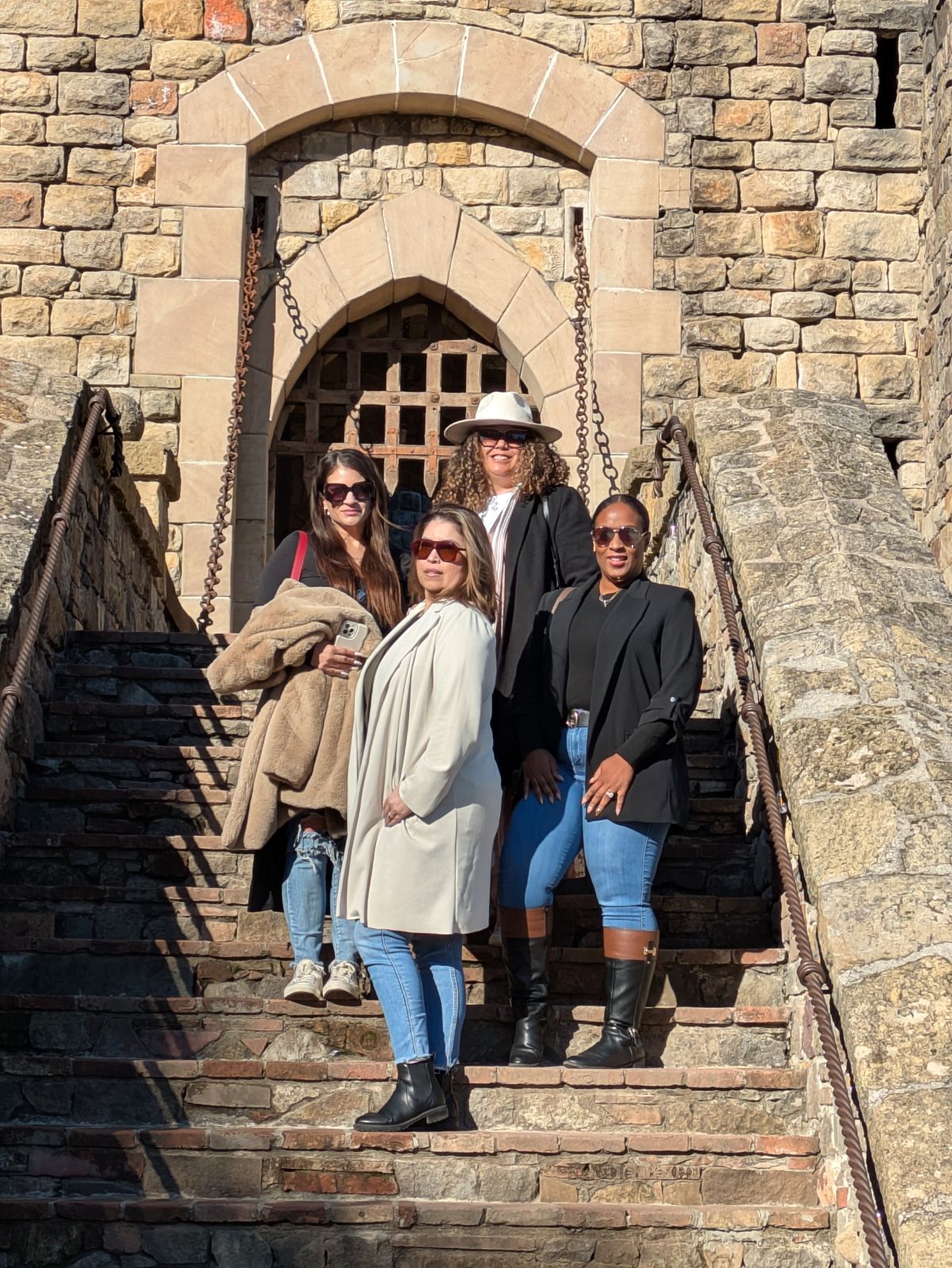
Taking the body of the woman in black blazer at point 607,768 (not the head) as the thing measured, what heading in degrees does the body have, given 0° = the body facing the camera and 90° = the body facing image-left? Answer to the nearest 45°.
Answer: approximately 45°

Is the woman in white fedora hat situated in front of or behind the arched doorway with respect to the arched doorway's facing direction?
in front

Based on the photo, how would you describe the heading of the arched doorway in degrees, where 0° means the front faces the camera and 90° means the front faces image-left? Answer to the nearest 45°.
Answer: approximately 0°

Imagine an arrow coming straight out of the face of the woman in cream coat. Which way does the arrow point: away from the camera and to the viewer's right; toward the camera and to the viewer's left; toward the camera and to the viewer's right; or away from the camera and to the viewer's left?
toward the camera and to the viewer's left

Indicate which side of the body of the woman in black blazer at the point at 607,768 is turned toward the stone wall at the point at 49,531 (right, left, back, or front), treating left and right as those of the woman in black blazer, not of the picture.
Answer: right
